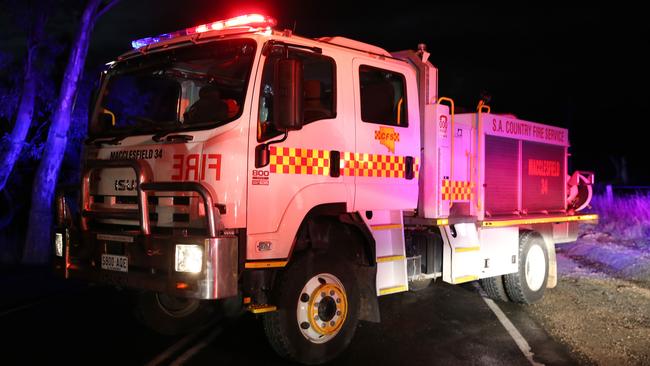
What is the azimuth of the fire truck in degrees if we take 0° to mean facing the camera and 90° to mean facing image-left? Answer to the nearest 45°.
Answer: approximately 45°

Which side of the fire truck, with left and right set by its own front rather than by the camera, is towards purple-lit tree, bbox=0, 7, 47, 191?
right

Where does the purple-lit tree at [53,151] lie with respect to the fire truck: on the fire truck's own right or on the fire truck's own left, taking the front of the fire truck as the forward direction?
on the fire truck's own right
